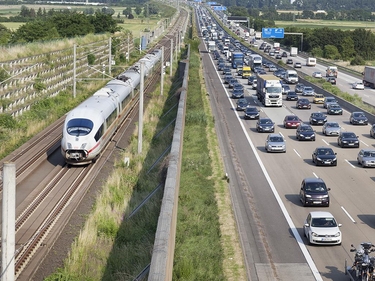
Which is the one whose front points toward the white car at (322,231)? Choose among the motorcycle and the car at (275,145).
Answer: the car

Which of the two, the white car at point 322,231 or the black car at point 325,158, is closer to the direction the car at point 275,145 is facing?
the white car

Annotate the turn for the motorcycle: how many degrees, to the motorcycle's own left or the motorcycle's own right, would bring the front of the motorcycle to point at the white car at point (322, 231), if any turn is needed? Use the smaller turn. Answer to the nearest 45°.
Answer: approximately 180°

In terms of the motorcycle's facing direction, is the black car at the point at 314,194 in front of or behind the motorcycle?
behind

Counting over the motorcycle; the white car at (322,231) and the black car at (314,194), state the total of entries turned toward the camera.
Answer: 3

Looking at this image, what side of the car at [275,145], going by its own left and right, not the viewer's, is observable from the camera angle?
front

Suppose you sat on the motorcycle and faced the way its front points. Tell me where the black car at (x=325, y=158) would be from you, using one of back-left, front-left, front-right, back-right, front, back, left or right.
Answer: back

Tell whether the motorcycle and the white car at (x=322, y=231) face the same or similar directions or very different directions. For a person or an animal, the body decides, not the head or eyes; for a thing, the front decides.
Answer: same or similar directions

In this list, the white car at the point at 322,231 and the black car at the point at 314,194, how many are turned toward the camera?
2

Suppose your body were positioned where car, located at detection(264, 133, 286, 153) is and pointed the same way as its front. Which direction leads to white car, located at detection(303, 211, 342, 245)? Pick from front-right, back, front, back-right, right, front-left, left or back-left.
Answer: front

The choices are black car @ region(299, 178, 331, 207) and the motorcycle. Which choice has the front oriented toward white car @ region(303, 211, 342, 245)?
the black car

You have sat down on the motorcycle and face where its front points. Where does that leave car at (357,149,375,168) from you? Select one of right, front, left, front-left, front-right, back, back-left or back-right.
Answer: back

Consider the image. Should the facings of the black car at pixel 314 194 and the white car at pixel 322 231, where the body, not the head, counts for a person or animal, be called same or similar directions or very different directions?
same or similar directions

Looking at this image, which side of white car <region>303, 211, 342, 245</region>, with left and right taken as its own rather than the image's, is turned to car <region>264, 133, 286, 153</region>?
back

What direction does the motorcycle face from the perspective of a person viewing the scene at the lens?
facing the viewer

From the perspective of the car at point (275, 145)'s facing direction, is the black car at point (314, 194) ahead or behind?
ahead

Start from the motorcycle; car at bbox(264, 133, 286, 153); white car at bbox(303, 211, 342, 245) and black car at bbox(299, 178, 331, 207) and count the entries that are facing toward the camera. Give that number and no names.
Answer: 4
